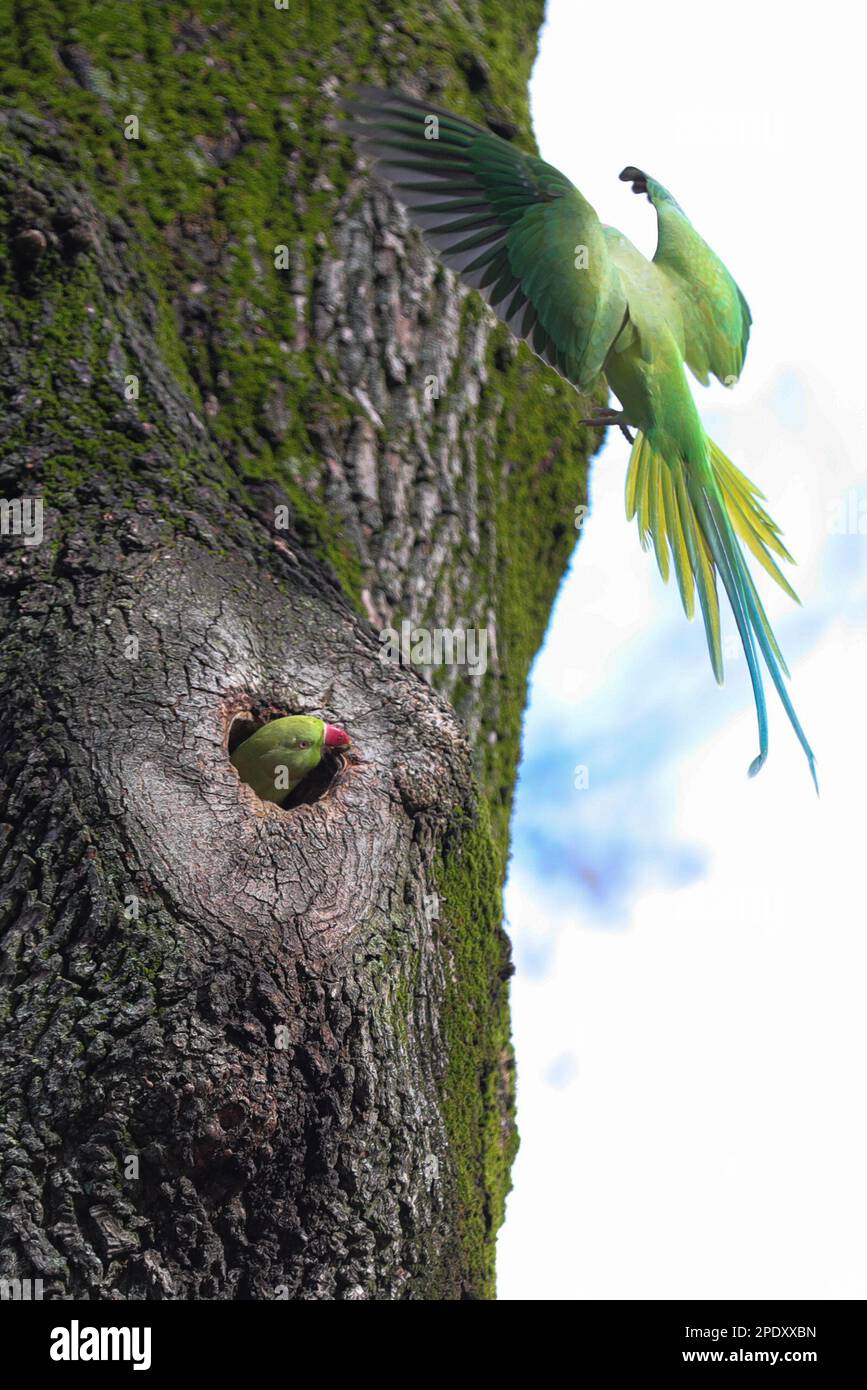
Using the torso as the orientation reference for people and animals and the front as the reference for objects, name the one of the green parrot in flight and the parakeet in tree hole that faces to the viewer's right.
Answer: the parakeet in tree hole

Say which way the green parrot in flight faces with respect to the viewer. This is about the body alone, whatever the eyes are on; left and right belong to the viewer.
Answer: facing away from the viewer and to the left of the viewer

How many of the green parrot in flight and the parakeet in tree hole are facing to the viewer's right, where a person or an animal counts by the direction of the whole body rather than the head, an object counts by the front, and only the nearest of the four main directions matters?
1

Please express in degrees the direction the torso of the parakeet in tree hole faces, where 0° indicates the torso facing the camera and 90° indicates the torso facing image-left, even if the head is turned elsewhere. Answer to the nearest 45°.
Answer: approximately 270°
